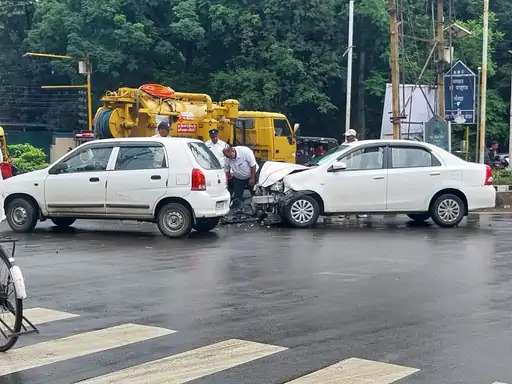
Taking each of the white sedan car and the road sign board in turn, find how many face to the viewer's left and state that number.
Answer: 1

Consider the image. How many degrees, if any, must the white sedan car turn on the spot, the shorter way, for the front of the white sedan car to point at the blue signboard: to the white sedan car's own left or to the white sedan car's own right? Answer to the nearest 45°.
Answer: approximately 90° to the white sedan car's own right

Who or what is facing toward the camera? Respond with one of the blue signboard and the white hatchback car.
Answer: the blue signboard

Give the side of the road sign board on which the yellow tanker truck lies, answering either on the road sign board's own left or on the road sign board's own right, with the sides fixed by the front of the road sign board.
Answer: on the road sign board's own right

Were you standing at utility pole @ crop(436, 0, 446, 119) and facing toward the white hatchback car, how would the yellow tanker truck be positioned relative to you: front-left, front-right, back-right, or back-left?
front-right

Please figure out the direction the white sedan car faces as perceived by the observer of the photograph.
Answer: facing to the left of the viewer

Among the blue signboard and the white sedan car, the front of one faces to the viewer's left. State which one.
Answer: the white sedan car

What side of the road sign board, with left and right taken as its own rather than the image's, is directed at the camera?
front

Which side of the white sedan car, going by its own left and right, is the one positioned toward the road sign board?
right

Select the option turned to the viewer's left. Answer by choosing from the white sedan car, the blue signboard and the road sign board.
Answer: the white sedan car

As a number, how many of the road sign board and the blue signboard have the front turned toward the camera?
2

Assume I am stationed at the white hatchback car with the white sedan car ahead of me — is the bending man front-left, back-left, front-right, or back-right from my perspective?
front-left
